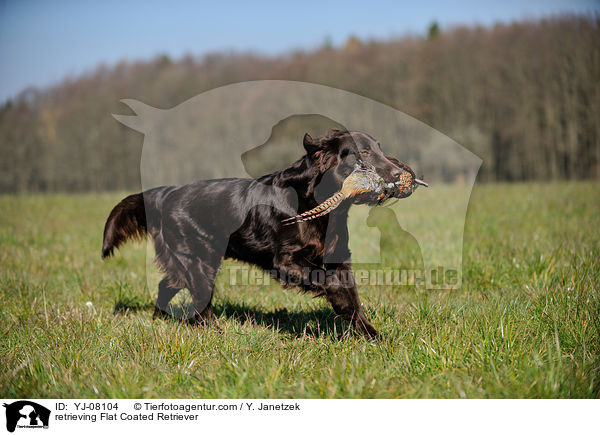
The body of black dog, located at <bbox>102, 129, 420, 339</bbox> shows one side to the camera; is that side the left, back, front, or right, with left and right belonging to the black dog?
right
